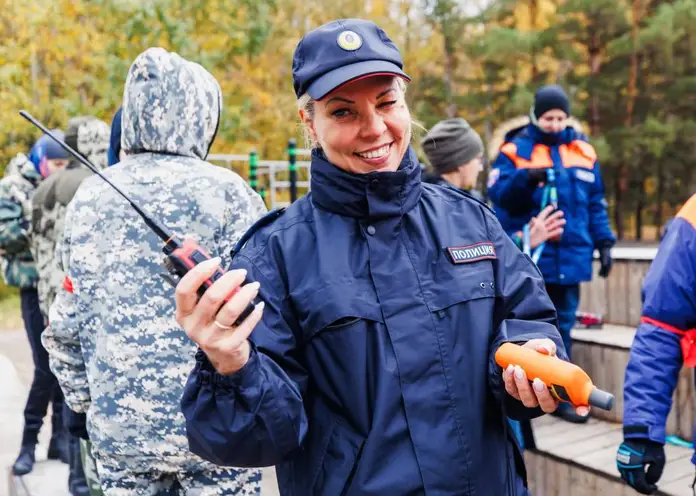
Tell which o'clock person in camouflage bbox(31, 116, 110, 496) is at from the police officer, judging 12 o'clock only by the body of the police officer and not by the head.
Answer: The person in camouflage is roughly at 5 o'clock from the police officer.

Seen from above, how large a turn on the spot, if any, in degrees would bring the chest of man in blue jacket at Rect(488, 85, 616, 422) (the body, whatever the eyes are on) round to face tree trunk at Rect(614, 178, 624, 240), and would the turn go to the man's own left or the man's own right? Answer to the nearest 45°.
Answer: approximately 180°

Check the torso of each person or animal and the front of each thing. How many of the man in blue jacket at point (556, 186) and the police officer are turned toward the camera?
2

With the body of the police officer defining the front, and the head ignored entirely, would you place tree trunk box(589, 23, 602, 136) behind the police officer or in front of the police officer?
behind

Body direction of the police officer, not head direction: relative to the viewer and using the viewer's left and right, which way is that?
facing the viewer

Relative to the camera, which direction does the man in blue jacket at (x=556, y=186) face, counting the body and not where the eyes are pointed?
toward the camera

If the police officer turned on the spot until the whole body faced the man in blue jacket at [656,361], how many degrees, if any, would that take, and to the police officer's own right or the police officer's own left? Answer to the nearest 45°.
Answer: approximately 135° to the police officer's own left

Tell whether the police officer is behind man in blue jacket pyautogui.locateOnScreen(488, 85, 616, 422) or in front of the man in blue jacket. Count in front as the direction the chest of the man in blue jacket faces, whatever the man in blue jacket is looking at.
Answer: in front
